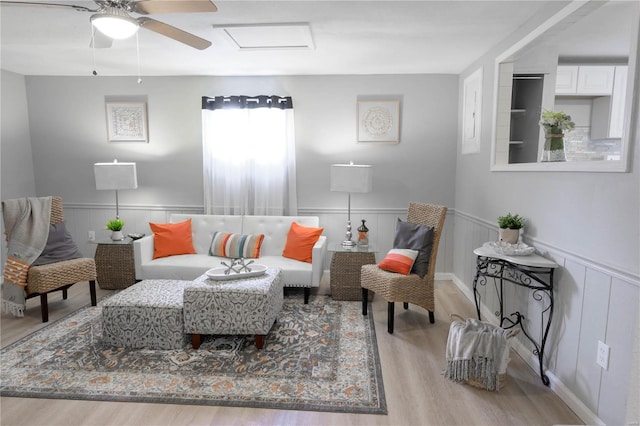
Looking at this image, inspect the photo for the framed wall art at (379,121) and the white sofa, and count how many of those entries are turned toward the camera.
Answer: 2

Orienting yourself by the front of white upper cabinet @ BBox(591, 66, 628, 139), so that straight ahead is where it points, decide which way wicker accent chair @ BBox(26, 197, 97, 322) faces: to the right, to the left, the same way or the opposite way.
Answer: to the left

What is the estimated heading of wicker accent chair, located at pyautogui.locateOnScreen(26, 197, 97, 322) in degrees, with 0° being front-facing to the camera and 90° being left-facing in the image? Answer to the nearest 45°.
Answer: approximately 315°

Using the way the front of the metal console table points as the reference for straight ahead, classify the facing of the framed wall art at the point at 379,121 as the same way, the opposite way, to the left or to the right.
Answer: to the left

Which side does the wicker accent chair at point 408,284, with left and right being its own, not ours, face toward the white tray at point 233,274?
front

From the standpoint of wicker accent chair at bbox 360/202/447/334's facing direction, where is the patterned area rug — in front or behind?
in front

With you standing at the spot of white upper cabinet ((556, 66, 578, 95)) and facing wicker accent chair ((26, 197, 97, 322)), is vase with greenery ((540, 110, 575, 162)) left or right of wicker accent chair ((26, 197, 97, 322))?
left

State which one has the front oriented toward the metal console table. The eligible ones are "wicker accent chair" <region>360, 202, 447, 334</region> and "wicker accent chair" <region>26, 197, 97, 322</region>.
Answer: "wicker accent chair" <region>26, 197, 97, 322</region>

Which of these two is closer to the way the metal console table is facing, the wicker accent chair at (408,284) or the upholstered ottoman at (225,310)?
the upholstered ottoman

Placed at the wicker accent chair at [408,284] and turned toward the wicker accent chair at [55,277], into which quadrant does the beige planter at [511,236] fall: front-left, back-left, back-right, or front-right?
back-left

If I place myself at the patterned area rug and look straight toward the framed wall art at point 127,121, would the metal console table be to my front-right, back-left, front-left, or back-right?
back-right
